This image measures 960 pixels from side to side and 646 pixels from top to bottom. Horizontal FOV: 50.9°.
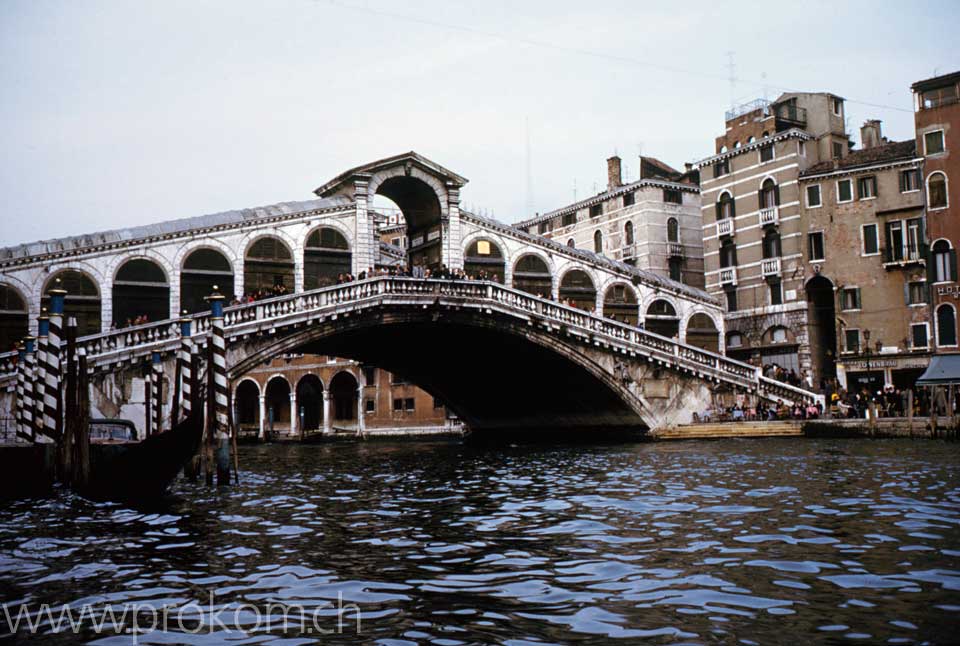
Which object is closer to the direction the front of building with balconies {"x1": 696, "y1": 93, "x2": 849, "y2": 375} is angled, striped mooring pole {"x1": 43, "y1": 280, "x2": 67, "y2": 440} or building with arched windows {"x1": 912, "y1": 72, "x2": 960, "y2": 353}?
the striped mooring pole

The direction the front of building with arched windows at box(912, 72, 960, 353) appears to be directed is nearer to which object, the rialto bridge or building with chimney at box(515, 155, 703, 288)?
the rialto bridge

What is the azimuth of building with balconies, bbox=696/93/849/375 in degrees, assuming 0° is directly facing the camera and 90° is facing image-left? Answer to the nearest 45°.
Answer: approximately 45°

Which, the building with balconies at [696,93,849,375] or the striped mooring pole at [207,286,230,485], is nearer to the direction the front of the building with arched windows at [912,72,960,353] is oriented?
the striped mooring pole

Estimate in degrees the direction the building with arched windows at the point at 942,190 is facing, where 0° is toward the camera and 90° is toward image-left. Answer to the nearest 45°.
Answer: approximately 45°
